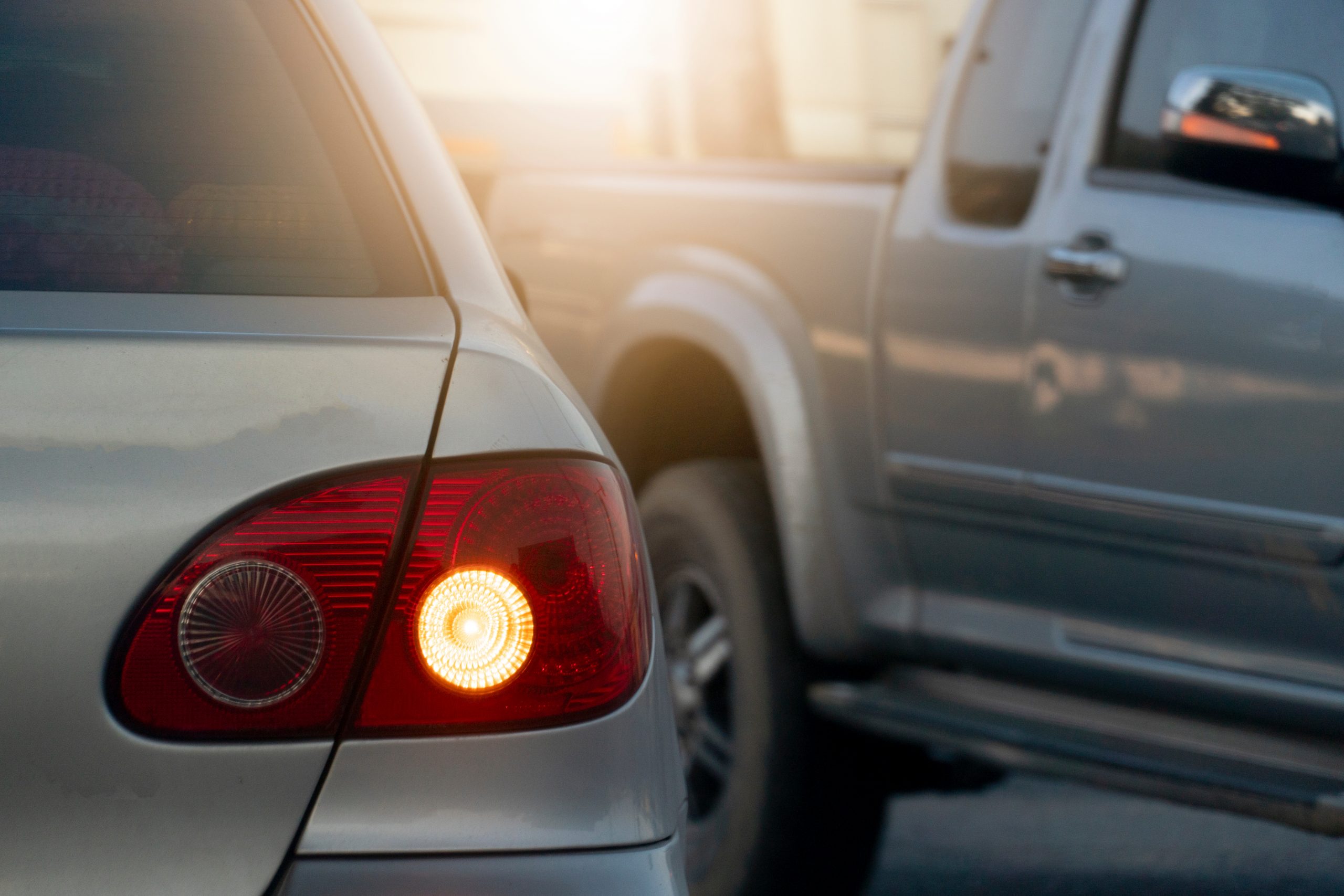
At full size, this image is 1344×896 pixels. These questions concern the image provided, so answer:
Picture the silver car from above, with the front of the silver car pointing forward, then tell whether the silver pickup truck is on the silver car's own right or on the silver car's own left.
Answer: on the silver car's own right

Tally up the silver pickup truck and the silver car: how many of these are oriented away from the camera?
1

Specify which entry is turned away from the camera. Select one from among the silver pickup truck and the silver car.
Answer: the silver car

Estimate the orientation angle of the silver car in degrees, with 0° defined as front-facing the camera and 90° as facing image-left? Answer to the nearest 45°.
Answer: approximately 180°

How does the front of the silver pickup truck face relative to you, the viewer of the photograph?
facing the viewer and to the right of the viewer

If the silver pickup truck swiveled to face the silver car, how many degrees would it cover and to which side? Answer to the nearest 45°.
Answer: approximately 90° to its right
